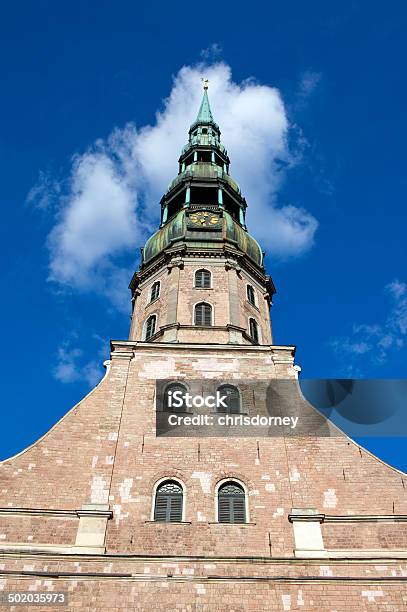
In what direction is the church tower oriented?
toward the camera
